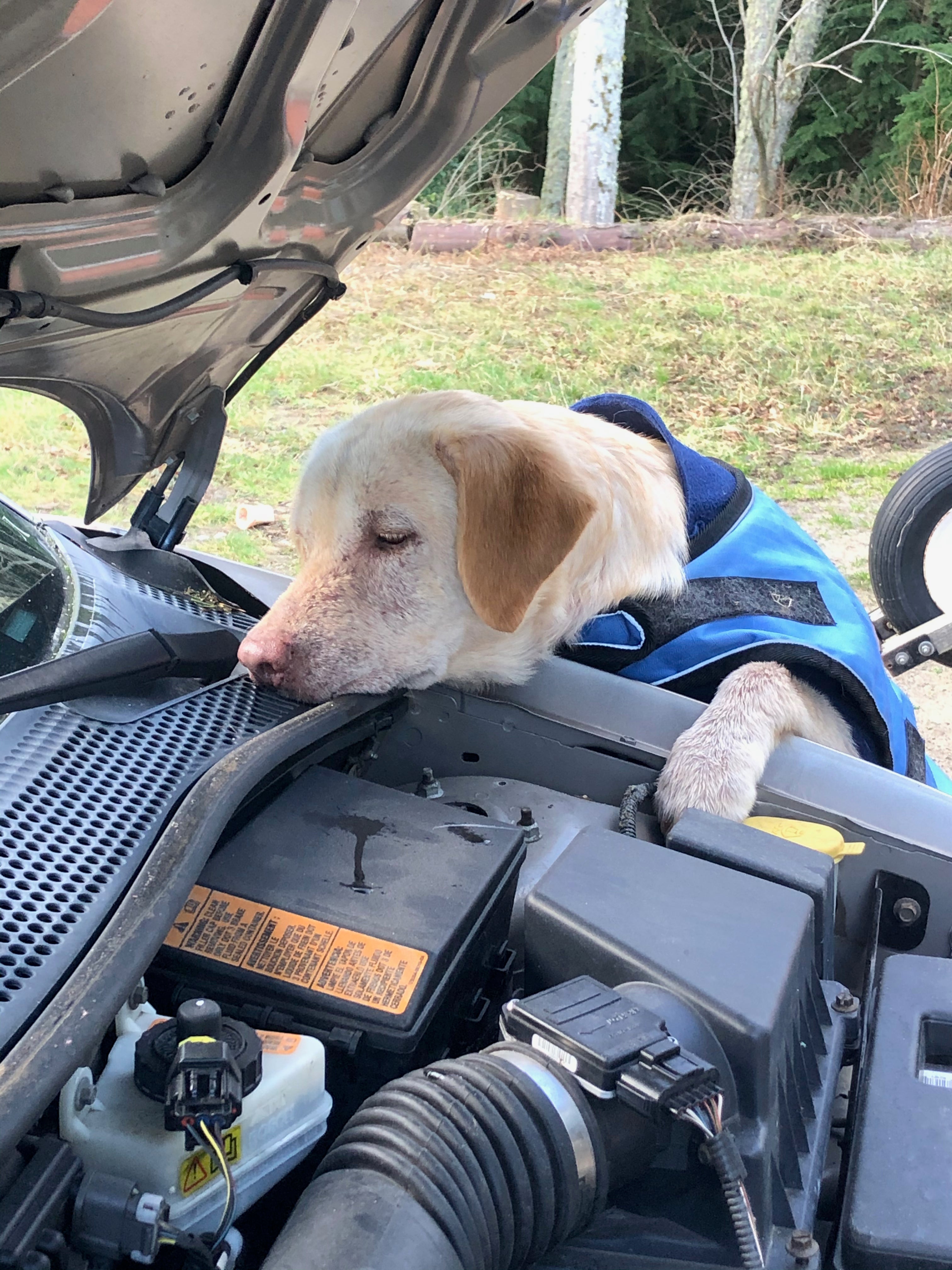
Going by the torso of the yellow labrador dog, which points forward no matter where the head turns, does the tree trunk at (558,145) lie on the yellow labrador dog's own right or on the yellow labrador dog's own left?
on the yellow labrador dog's own right

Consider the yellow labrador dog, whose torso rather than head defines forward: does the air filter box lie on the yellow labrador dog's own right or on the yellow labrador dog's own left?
on the yellow labrador dog's own left

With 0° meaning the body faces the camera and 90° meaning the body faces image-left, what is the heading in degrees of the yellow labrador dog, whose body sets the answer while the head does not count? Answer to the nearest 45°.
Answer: approximately 90°

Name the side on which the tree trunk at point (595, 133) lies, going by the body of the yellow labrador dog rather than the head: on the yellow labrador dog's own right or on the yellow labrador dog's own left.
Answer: on the yellow labrador dog's own right

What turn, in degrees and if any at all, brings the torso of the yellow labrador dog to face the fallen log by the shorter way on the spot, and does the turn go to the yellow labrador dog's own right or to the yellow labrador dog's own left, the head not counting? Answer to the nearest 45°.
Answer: approximately 90° to the yellow labrador dog's own right
